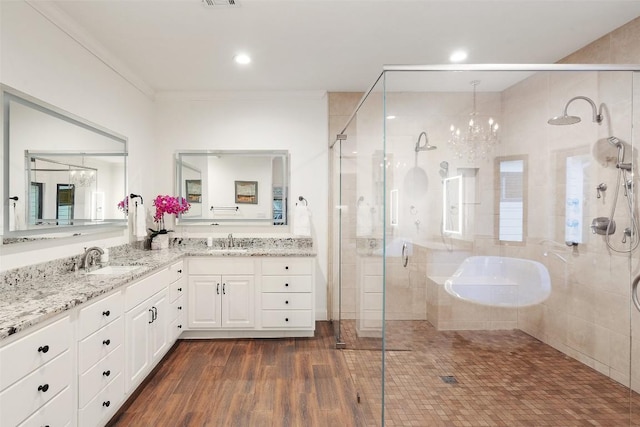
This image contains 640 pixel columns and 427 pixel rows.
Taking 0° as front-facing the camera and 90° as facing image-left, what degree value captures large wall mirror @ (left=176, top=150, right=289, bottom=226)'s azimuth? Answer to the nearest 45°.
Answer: approximately 0°

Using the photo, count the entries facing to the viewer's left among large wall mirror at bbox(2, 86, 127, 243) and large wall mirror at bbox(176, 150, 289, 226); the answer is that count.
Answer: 0

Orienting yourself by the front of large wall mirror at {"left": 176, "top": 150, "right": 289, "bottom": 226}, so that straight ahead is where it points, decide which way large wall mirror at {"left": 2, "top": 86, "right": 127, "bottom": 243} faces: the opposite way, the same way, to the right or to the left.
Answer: to the left

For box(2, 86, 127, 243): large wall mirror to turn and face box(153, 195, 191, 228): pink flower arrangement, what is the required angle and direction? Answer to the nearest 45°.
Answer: approximately 90° to its left

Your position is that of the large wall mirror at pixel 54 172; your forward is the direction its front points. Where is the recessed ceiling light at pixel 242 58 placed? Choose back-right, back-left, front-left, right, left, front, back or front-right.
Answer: front-left

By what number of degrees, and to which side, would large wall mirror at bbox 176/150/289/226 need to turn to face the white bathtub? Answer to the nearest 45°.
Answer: approximately 45° to its left

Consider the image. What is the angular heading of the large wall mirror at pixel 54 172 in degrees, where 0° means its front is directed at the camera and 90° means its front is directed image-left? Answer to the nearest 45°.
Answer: approximately 315°
